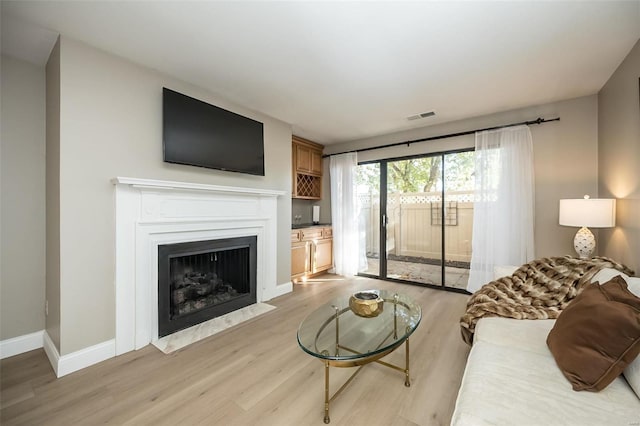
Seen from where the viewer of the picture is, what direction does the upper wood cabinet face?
facing the viewer and to the right of the viewer

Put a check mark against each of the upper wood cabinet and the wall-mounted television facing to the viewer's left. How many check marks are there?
0

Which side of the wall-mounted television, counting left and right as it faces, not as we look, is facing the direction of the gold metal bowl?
front

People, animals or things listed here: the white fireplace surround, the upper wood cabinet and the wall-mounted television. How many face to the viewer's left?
0

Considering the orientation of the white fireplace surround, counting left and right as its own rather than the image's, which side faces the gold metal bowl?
front

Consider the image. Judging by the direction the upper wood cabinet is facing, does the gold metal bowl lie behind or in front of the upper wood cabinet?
in front

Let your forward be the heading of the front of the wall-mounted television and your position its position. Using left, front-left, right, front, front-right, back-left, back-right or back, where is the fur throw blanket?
front

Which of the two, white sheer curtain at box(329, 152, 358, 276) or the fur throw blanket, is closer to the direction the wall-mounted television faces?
the fur throw blanket

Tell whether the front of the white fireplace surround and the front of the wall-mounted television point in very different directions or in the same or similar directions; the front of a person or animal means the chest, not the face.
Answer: same or similar directions

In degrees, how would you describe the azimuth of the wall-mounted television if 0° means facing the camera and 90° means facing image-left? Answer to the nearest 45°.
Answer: approximately 315°

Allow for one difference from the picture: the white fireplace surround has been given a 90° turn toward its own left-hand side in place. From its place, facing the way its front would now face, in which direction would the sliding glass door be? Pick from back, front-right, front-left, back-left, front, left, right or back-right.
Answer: front-right
